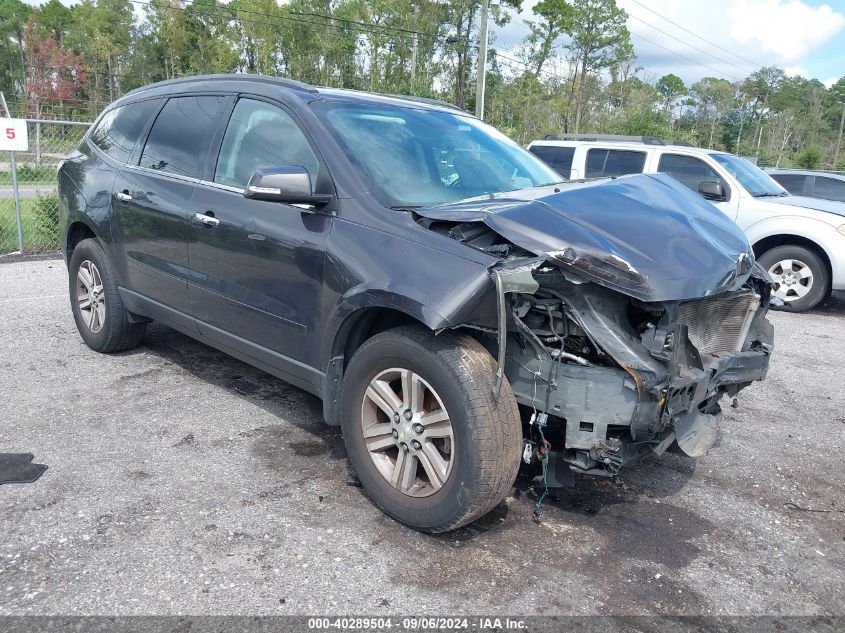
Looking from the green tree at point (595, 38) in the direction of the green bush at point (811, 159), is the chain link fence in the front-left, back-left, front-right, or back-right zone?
back-right

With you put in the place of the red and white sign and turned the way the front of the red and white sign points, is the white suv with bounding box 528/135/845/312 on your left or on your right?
on your left

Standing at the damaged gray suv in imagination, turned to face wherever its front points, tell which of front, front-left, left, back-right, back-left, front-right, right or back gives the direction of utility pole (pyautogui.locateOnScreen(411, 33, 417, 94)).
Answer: back-left

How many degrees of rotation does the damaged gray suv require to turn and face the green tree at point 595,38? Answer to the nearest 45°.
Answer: approximately 135° to its left

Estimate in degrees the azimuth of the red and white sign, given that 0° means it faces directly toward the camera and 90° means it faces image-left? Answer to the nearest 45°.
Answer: approximately 0°

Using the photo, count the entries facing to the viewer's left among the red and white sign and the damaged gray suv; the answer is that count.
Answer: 0

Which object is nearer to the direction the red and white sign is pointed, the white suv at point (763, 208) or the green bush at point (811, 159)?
the white suv

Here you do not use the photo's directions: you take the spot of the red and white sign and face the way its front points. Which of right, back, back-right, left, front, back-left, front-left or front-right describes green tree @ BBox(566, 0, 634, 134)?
back-left

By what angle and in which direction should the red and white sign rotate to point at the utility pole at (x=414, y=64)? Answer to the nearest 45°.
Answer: approximately 135° to its left

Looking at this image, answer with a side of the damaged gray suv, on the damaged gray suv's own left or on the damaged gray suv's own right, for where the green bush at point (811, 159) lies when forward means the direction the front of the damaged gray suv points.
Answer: on the damaged gray suv's own left
